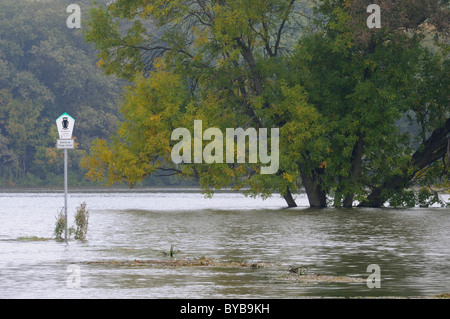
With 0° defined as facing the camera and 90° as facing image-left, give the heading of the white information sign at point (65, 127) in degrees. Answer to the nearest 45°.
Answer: approximately 0°
